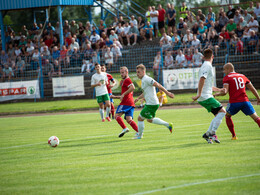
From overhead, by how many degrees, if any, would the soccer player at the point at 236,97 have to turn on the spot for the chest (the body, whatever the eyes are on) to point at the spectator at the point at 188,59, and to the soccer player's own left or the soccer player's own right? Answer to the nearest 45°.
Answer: approximately 45° to the soccer player's own right

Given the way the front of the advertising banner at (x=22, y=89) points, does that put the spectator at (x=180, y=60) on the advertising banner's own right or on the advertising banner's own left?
on the advertising banner's own left

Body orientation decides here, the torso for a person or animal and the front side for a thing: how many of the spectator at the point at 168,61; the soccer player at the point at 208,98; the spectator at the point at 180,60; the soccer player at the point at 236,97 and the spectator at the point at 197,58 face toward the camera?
3

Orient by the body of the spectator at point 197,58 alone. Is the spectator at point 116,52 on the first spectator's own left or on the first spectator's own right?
on the first spectator's own right

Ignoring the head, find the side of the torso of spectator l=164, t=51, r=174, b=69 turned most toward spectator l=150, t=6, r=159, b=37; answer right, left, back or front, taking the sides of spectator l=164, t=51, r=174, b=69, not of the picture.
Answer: back

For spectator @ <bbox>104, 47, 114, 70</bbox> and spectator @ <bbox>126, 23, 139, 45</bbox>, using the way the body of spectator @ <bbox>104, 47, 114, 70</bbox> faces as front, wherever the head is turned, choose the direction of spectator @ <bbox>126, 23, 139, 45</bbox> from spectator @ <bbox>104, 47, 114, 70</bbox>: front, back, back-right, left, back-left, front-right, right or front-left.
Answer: back

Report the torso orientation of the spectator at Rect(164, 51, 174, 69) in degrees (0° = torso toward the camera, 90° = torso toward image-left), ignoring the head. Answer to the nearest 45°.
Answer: approximately 0°

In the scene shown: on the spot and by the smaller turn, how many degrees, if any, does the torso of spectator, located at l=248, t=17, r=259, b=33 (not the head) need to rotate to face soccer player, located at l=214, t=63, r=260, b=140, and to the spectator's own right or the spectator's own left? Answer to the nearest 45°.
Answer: approximately 45° to the spectator's own left

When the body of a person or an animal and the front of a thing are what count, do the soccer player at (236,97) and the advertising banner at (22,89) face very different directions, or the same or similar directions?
very different directions

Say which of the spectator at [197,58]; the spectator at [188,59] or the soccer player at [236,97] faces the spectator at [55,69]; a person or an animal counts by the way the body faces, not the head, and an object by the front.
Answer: the soccer player
